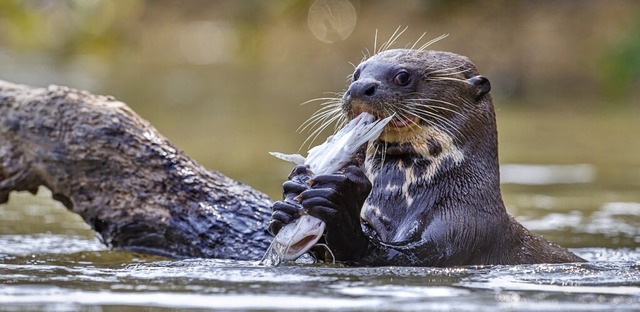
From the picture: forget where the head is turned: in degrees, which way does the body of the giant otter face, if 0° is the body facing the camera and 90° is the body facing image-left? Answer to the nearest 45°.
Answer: approximately 45°
